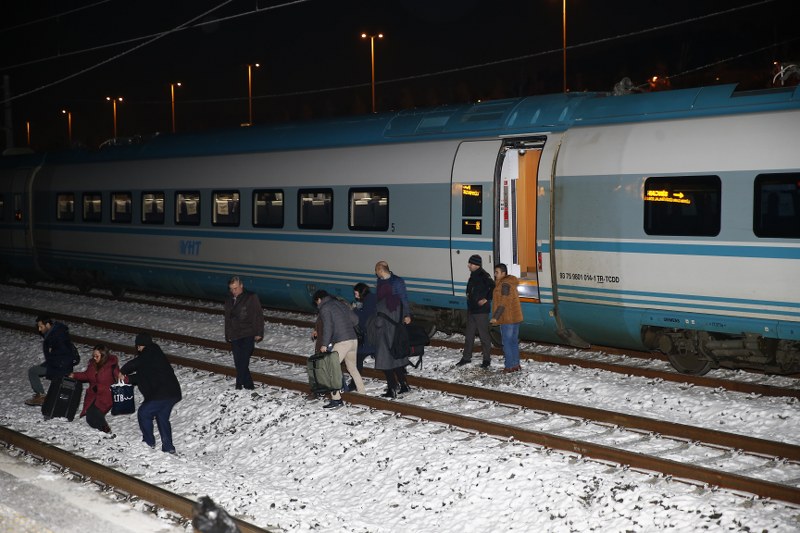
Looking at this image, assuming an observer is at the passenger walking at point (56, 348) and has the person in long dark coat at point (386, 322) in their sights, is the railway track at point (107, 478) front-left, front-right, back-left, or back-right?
front-right

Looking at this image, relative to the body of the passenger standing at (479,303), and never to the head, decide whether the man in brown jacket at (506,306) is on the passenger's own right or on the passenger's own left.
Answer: on the passenger's own left

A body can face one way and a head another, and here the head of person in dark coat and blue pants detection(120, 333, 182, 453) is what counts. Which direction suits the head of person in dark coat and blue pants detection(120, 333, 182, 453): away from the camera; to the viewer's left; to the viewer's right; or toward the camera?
to the viewer's left

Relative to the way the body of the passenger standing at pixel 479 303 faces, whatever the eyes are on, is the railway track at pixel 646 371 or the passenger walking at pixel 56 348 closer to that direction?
the passenger walking

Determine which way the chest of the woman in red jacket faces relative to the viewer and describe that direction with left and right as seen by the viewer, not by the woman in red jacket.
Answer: facing the viewer and to the left of the viewer

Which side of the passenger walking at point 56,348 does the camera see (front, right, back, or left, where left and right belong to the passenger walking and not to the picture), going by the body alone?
left

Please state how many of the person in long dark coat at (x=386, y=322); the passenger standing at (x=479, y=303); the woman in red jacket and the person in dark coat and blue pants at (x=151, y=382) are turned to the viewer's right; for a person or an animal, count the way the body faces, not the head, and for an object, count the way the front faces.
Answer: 0

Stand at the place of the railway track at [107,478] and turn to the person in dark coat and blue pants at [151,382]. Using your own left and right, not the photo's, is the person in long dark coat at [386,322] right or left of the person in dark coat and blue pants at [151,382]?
right

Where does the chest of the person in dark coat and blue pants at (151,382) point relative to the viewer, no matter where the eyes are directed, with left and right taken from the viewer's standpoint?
facing away from the viewer and to the left of the viewer

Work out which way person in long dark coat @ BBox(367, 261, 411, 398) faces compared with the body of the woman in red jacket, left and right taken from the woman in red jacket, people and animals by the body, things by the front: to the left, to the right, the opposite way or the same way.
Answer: the same way

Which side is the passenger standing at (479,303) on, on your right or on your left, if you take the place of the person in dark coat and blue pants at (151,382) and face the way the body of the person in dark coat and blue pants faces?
on your right

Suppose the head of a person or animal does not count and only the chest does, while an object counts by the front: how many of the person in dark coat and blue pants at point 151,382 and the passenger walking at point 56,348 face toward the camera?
0

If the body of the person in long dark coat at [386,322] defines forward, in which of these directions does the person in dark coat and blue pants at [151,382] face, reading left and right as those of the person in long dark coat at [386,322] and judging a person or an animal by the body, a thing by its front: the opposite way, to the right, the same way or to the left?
to the right
